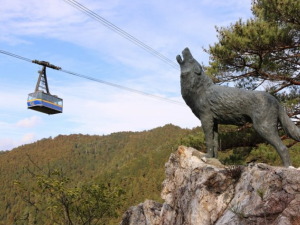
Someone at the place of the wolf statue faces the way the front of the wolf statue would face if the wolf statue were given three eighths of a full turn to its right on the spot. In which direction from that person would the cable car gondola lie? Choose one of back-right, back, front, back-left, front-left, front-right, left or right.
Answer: left

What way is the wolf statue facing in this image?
to the viewer's left

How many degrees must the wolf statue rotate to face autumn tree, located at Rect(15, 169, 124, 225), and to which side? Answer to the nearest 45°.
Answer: approximately 45° to its right
